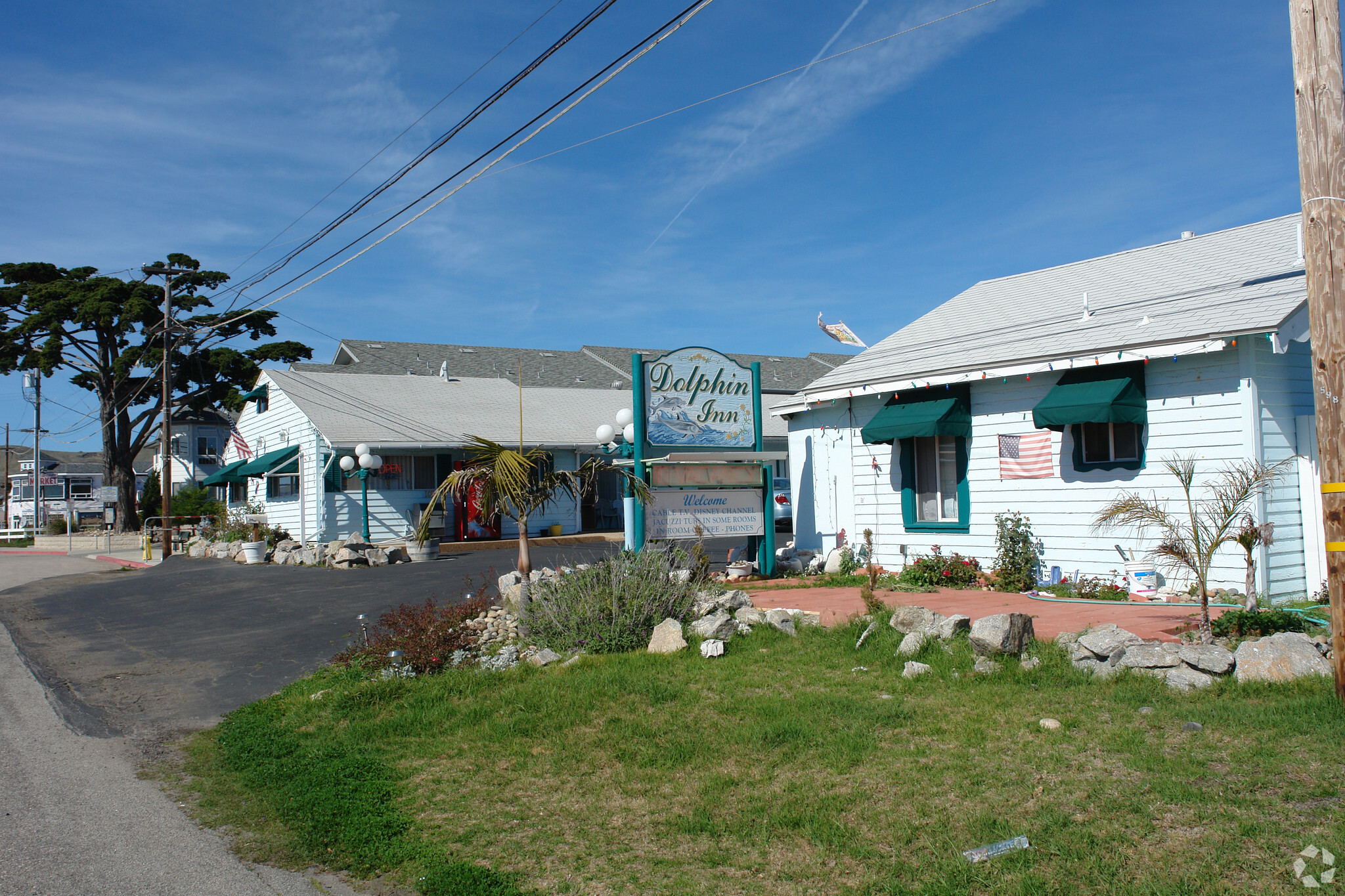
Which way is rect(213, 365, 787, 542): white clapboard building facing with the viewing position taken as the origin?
facing the viewer

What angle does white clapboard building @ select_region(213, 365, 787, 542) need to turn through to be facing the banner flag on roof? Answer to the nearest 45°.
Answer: approximately 45° to its left

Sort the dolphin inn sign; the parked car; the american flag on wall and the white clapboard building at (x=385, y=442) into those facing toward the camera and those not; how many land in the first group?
3

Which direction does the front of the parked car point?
away from the camera

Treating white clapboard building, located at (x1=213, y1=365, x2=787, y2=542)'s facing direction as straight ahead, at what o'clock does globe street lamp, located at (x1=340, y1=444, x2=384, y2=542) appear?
The globe street lamp is roughly at 2 o'clock from the white clapboard building.

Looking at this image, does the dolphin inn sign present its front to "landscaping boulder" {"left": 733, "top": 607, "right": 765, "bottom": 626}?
yes

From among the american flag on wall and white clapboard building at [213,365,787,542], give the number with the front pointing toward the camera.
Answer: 2

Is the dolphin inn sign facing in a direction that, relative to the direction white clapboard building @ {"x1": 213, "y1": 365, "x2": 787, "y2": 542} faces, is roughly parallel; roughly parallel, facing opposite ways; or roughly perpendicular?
roughly parallel

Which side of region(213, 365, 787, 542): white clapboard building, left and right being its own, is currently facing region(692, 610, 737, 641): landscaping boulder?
front

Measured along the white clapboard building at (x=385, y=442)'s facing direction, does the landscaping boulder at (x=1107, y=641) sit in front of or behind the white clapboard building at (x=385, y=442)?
in front

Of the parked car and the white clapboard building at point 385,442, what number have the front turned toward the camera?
1

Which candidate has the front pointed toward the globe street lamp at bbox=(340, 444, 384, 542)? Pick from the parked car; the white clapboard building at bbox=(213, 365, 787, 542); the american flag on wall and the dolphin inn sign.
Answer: the white clapboard building

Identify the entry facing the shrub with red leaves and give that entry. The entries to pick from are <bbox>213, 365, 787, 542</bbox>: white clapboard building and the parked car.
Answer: the white clapboard building

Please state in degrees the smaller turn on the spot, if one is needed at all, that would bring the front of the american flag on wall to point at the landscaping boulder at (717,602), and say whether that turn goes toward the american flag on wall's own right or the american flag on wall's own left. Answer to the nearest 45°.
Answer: approximately 45° to the american flag on wall's own right
